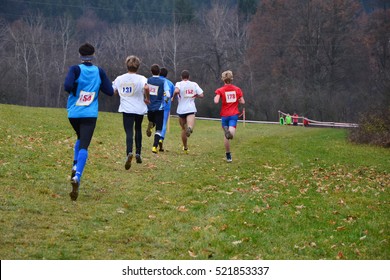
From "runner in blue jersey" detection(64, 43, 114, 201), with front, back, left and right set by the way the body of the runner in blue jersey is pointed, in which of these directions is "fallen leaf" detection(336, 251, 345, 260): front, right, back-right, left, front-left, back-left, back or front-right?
back-right

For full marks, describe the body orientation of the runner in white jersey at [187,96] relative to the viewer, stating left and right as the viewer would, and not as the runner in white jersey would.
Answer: facing away from the viewer

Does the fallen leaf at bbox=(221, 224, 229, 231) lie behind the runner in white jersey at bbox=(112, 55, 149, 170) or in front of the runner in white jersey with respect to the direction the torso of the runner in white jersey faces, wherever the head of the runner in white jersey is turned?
behind

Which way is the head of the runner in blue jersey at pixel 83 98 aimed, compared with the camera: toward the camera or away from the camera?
away from the camera

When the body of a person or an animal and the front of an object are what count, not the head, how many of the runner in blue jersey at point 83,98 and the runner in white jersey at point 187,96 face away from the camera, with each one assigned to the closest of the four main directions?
2

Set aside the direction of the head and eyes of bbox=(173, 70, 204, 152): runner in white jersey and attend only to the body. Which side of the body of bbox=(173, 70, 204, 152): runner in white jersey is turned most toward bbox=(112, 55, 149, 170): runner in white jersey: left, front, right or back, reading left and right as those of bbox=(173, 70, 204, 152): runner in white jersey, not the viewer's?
back

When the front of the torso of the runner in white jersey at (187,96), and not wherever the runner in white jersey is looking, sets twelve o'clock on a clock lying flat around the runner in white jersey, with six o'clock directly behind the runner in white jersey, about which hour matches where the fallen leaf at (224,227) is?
The fallen leaf is roughly at 6 o'clock from the runner in white jersey.

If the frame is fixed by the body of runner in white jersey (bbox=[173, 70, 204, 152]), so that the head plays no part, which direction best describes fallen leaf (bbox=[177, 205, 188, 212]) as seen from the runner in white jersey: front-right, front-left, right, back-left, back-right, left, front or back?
back

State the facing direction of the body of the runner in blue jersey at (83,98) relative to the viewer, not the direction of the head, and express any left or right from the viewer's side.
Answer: facing away from the viewer

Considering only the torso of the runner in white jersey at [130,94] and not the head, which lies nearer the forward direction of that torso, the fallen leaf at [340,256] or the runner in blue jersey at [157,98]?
the runner in blue jersey

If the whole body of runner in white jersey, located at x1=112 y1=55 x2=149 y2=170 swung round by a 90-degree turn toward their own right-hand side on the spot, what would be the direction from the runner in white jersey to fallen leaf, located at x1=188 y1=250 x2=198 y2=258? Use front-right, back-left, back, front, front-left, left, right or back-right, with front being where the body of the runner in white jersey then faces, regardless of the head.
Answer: right

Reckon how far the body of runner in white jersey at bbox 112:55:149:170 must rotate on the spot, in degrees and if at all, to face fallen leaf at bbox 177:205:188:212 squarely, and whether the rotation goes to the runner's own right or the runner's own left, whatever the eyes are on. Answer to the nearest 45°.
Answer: approximately 180°

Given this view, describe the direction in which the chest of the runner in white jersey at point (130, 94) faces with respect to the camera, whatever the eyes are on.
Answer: away from the camera

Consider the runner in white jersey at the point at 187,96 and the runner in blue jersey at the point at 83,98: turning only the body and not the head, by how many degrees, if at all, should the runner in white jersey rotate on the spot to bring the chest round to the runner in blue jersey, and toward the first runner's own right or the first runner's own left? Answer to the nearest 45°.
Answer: approximately 180°
